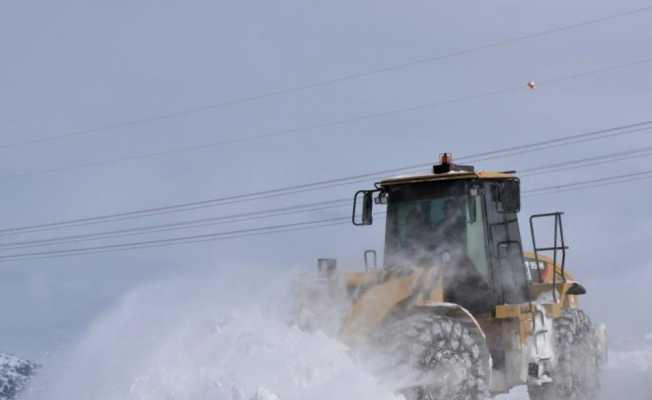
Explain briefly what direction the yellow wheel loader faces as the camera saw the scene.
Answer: facing the viewer and to the left of the viewer
